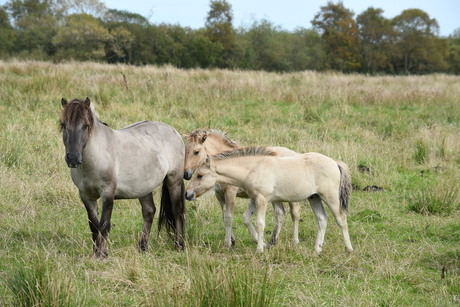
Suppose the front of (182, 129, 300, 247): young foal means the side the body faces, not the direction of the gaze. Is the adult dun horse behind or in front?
in front

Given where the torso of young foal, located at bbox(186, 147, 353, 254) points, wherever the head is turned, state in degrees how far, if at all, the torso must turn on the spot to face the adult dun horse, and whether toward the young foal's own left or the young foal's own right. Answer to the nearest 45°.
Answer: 0° — it already faces it

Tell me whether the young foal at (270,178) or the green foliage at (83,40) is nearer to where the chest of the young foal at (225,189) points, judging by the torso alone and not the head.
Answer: the green foliage

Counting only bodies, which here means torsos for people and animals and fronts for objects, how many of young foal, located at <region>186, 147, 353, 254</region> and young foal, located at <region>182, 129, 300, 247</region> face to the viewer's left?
2

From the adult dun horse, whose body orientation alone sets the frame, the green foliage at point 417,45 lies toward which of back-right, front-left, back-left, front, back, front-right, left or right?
back

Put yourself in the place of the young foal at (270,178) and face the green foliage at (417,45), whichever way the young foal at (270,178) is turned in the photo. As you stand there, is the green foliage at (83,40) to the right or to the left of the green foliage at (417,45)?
left

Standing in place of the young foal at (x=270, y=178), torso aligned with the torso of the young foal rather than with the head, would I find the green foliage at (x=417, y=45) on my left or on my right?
on my right

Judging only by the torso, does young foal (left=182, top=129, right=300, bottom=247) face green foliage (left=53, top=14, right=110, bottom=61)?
no

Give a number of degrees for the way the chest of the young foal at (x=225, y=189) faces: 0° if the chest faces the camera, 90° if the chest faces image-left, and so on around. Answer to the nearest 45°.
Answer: approximately 90°

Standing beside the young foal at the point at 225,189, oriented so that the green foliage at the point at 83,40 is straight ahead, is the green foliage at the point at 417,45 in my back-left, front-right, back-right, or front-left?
front-right

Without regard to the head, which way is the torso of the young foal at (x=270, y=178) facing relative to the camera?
to the viewer's left

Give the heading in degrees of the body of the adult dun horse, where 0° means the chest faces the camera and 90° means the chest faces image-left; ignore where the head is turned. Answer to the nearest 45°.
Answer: approximately 45°

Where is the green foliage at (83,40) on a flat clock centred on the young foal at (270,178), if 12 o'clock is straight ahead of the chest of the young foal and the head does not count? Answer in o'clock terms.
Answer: The green foliage is roughly at 2 o'clock from the young foal.

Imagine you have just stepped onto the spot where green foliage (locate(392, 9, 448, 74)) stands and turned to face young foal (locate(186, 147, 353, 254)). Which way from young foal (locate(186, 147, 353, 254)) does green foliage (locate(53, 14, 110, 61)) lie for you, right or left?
right

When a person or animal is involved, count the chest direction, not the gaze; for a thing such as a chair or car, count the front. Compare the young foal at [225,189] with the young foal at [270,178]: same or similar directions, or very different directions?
same or similar directions

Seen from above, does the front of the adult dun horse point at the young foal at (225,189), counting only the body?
no

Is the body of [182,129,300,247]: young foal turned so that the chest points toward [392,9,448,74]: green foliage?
no
